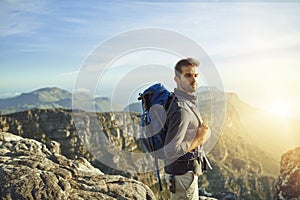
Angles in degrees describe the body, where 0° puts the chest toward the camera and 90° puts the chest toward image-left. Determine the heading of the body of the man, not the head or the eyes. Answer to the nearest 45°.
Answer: approximately 270°

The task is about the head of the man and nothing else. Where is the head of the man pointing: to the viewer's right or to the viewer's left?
to the viewer's right

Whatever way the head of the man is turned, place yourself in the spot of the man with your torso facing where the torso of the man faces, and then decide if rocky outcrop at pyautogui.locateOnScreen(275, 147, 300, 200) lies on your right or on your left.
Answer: on your left

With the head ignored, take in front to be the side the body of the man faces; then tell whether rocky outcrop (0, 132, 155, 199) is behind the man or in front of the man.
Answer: behind
